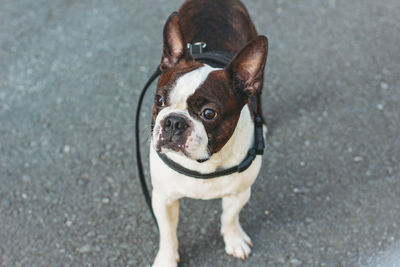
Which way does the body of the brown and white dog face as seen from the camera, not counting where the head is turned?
toward the camera
